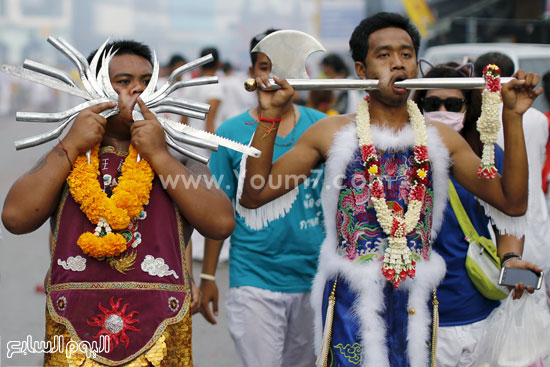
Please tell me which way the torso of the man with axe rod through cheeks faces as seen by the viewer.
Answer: toward the camera

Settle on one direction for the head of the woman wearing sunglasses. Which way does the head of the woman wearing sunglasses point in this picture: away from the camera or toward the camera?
toward the camera

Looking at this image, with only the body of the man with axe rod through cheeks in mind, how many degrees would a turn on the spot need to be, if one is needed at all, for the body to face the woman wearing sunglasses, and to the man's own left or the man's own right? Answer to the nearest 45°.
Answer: approximately 135° to the man's own left
